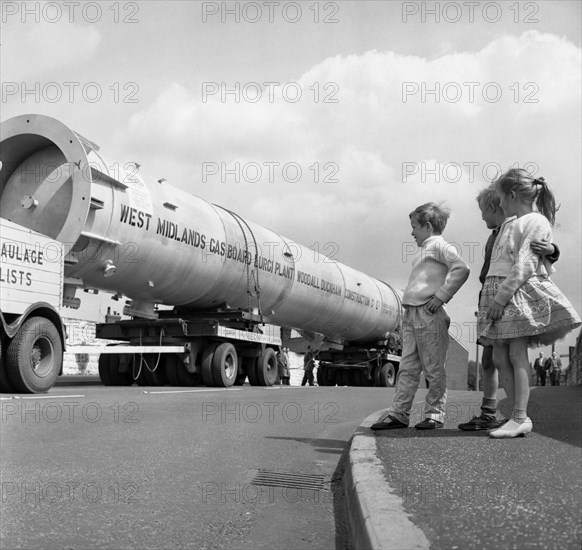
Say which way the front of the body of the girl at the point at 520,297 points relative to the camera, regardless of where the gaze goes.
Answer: to the viewer's left

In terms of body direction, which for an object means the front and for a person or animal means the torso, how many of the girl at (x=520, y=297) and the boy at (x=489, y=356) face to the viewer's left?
2

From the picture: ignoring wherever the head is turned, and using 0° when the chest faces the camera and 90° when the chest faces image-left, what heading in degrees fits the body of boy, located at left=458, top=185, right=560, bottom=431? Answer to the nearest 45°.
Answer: approximately 90°

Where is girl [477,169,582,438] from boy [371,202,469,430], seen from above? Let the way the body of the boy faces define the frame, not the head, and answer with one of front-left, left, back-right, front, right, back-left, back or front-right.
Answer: back-left

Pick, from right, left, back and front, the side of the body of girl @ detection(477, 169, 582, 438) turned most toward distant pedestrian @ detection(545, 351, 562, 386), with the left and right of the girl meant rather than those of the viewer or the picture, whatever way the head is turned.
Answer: right

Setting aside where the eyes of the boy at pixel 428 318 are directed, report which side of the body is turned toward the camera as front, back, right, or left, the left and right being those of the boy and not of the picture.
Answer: left

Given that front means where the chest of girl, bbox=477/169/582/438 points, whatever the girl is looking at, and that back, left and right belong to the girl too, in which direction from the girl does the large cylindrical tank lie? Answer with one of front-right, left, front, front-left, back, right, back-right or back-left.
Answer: front-right

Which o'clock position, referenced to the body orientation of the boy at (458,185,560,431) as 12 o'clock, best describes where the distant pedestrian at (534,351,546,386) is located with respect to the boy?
The distant pedestrian is roughly at 3 o'clock from the boy.

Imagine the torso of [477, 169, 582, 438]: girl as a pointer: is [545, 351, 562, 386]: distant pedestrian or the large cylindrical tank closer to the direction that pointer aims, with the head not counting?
the large cylindrical tank

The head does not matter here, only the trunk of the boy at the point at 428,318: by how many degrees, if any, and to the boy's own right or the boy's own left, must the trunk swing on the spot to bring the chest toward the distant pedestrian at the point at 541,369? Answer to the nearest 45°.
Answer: approximately 90° to the boy's own right

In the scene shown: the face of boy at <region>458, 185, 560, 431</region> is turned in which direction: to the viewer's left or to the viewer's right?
to the viewer's left
